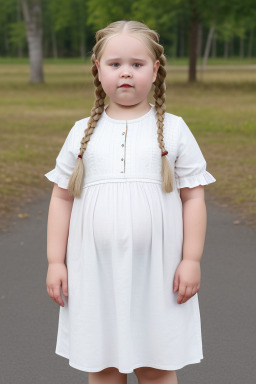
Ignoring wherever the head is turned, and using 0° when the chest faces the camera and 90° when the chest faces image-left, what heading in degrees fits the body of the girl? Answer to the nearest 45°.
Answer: approximately 0°
